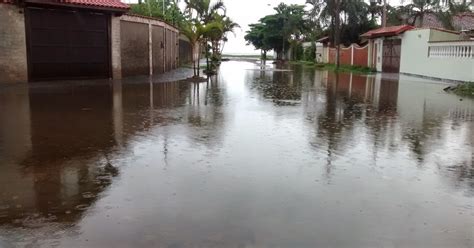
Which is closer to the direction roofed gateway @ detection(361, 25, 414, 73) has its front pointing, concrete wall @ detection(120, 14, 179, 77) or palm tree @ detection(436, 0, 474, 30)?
the concrete wall

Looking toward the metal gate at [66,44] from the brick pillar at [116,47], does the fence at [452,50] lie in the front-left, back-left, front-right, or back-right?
back-left

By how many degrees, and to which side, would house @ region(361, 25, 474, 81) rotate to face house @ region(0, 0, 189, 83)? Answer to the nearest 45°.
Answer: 0° — it already faces it

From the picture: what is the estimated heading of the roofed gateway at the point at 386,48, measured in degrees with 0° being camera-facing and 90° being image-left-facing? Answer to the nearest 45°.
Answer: approximately 45°

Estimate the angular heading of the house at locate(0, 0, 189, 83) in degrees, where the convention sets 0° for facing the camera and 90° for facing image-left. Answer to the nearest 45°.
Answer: approximately 315°

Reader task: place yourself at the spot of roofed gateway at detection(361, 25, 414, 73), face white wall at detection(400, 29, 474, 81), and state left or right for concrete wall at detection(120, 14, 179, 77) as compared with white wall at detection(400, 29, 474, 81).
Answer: right
